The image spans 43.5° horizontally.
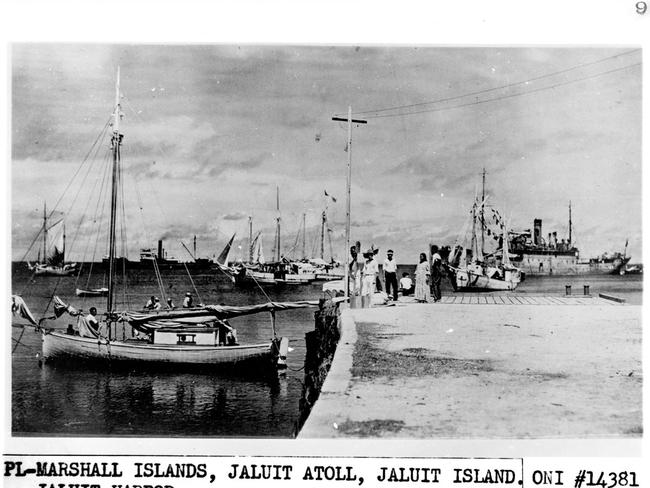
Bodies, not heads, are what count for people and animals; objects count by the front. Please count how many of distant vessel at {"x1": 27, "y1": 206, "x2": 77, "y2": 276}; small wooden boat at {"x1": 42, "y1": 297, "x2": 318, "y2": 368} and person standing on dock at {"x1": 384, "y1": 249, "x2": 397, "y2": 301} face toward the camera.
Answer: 1

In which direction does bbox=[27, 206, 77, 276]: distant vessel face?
to the viewer's left

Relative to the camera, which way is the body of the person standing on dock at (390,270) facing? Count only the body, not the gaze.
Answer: toward the camera

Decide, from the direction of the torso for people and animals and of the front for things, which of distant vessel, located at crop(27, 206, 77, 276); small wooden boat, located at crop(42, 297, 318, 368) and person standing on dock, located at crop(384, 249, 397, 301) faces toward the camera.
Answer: the person standing on dock

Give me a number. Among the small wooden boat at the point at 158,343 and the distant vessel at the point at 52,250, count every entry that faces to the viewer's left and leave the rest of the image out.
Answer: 2

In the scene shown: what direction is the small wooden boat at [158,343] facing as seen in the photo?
to the viewer's left
